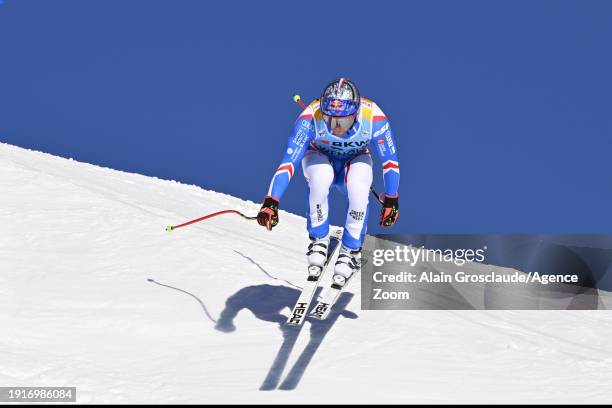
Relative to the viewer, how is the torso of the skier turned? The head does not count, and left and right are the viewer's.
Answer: facing the viewer

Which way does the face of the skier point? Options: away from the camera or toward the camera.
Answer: toward the camera
